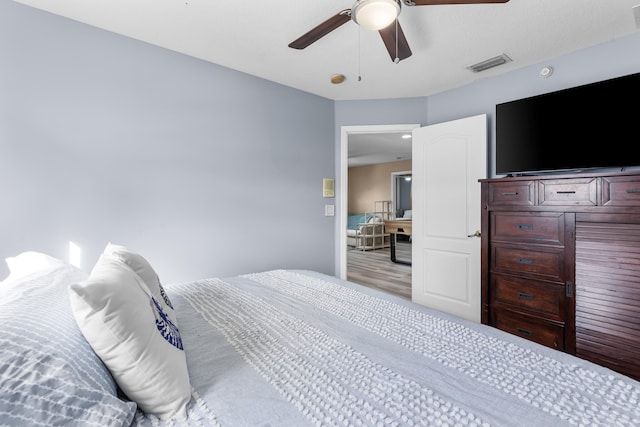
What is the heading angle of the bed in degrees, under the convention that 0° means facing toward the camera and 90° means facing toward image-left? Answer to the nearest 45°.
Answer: approximately 225°

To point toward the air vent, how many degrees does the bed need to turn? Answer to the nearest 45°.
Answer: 0° — it already faces it

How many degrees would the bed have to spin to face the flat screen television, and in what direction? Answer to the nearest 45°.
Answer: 0° — it already faces it

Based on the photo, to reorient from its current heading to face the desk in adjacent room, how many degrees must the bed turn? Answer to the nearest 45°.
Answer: approximately 45° to its left

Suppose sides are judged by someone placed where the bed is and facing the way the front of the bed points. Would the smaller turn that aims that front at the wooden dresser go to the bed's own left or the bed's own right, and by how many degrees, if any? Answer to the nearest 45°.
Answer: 0° — it already faces it
